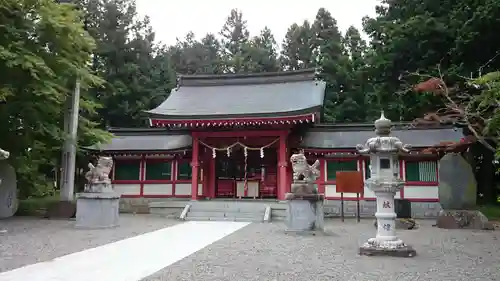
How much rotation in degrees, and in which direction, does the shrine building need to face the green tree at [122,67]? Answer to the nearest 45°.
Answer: approximately 135° to its right

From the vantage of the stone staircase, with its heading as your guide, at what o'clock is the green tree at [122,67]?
The green tree is roughly at 5 o'clock from the stone staircase.

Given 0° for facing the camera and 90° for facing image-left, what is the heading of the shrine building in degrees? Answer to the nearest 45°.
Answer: approximately 0°
